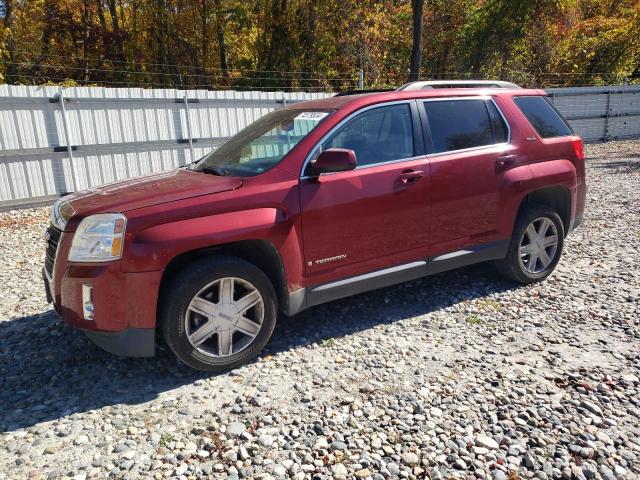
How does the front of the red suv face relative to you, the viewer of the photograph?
facing the viewer and to the left of the viewer

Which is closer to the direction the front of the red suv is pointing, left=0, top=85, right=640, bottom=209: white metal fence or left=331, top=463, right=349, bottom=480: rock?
the rock

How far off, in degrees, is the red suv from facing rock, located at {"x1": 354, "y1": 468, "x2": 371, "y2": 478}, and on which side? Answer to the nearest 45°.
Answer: approximately 45° to its left

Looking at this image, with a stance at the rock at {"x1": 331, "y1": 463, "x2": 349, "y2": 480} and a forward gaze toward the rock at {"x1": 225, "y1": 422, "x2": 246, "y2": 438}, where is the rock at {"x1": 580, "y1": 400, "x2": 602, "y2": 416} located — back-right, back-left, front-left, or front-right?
back-right

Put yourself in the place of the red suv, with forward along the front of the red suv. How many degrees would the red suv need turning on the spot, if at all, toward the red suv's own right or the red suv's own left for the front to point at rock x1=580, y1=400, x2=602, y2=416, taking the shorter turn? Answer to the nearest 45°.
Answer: approximately 90° to the red suv's own left

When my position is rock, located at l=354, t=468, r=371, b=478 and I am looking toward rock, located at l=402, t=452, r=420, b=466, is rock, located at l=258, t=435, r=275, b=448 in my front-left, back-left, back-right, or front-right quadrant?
back-left

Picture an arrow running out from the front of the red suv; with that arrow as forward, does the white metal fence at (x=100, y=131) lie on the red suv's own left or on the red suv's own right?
on the red suv's own right
